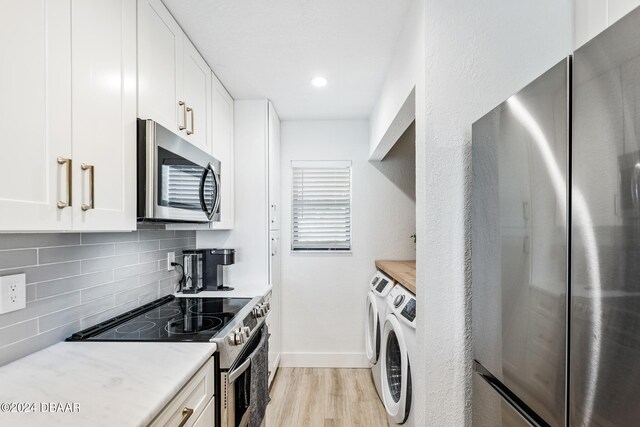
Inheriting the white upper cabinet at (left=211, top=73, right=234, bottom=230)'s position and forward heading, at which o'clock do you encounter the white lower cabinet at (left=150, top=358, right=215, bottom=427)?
The white lower cabinet is roughly at 3 o'clock from the white upper cabinet.

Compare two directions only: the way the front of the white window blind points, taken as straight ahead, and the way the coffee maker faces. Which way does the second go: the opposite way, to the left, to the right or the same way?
to the left

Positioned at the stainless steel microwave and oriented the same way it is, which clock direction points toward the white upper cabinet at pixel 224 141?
The white upper cabinet is roughly at 8 o'clock from the stainless steel microwave.

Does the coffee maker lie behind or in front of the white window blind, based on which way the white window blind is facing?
in front

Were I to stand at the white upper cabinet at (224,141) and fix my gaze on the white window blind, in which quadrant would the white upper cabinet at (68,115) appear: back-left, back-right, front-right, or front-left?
back-right

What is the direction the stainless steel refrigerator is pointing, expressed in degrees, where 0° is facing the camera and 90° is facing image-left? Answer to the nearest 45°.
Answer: approximately 45°

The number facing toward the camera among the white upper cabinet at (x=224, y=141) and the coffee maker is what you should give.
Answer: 0

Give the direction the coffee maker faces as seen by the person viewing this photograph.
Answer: facing to the right of the viewer

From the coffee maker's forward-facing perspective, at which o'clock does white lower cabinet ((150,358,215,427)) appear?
The white lower cabinet is roughly at 3 o'clock from the coffee maker.

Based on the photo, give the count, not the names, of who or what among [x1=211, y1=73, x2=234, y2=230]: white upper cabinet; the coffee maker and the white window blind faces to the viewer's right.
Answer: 2

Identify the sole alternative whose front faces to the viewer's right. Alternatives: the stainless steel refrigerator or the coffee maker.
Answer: the coffee maker

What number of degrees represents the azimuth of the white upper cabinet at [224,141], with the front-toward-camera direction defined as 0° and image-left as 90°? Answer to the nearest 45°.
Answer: approximately 270°

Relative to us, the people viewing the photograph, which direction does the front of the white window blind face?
facing the viewer

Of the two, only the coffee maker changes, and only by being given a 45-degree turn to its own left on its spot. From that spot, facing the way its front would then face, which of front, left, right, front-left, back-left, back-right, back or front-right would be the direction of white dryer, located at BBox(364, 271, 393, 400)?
front-right
